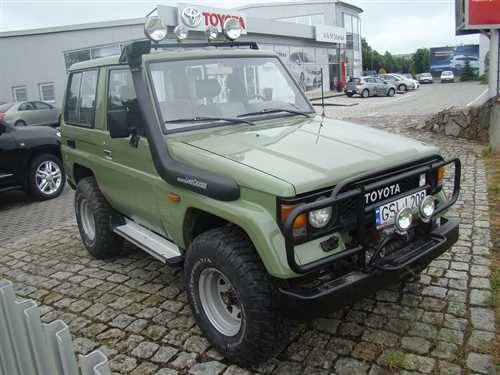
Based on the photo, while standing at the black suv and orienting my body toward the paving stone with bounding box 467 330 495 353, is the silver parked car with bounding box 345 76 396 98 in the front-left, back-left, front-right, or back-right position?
back-left

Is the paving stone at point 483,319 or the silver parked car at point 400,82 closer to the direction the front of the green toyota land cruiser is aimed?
the paving stone

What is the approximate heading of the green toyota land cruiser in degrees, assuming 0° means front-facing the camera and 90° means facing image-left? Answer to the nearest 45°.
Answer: approximately 315°

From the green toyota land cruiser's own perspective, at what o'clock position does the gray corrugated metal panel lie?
The gray corrugated metal panel is roughly at 3 o'clock from the green toyota land cruiser.

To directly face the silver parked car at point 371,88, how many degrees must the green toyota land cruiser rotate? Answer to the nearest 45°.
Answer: approximately 135° to its left

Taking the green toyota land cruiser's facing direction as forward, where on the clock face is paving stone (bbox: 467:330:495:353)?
The paving stone is roughly at 11 o'clock from the green toyota land cruiser.

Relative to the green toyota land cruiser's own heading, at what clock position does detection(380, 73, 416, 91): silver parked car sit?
The silver parked car is roughly at 8 o'clock from the green toyota land cruiser.
